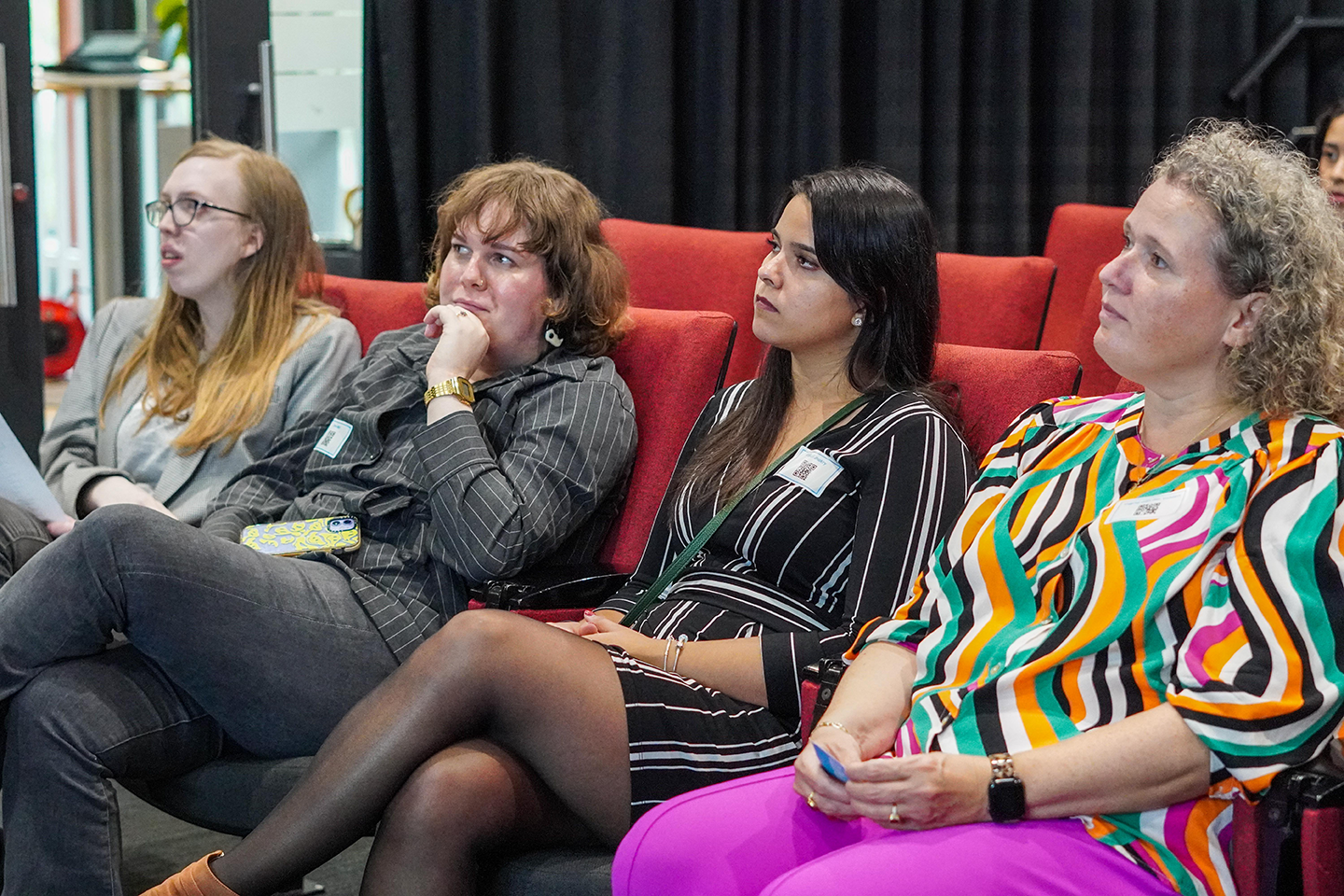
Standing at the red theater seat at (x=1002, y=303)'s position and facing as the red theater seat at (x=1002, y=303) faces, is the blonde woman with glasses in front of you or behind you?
in front

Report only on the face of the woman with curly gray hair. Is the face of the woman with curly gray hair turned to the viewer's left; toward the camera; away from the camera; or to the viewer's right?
to the viewer's left

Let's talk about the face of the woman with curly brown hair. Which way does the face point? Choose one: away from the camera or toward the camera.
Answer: toward the camera

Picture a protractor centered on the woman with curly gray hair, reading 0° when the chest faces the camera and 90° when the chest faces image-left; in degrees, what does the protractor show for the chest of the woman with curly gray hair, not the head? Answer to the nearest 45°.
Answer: approximately 45°

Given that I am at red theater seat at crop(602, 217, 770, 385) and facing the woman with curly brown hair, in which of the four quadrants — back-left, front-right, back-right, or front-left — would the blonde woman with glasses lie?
front-right

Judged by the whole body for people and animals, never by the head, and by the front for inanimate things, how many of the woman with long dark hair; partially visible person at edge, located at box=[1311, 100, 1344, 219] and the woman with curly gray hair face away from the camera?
0

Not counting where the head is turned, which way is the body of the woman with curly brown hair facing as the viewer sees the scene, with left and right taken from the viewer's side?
facing the viewer and to the left of the viewer

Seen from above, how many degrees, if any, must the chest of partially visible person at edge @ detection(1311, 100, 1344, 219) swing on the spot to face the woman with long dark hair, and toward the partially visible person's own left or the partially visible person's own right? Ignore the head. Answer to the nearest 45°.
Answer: approximately 45° to the partially visible person's own left

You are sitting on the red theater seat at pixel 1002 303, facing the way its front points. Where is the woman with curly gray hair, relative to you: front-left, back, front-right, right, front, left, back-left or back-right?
front-left

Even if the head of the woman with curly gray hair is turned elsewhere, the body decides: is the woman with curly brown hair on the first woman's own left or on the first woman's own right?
on the first woman's own right

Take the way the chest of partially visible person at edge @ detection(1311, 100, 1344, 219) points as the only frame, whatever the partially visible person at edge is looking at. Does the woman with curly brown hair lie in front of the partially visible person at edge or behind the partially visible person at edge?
in front

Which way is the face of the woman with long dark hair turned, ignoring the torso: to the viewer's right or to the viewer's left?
to the viewer's left
